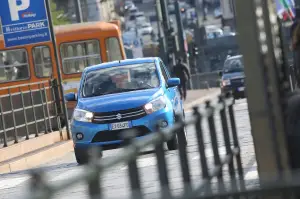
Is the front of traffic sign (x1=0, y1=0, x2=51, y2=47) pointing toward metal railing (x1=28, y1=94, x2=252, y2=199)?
yes

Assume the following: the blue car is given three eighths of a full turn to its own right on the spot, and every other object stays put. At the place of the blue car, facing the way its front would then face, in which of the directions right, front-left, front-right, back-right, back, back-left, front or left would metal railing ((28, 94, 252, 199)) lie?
back-left

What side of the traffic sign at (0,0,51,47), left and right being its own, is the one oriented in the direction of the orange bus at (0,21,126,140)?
back

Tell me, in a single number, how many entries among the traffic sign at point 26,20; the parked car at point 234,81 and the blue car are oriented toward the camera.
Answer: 3

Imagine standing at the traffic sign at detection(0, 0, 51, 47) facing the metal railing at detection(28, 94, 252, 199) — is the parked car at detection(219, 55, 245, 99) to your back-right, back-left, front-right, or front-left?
back-left

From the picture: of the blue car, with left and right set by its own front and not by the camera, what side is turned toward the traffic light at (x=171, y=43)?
back

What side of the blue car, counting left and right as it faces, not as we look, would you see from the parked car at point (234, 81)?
back

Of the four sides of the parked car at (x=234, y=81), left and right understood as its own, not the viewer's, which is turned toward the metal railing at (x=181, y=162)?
front

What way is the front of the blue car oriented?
toward the camera

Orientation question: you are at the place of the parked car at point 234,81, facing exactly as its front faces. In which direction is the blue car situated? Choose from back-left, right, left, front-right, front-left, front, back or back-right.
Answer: front

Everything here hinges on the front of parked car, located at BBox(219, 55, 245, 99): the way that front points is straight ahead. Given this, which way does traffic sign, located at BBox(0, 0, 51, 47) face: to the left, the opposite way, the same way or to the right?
the same way

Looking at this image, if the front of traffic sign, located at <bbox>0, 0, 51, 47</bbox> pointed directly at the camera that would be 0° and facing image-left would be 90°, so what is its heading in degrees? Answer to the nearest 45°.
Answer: approximately 0°

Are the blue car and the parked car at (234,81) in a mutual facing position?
no
